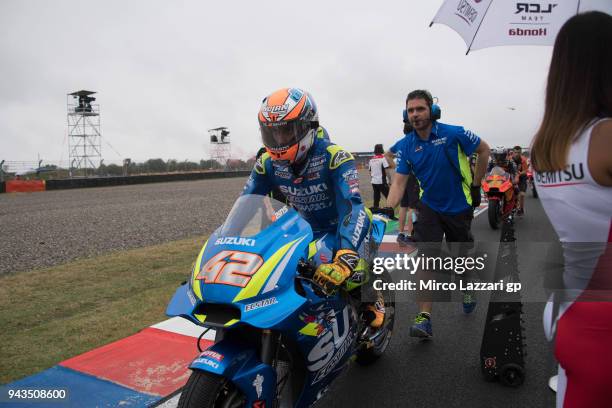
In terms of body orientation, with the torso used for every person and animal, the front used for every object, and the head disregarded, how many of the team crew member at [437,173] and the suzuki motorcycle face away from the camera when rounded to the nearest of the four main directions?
0

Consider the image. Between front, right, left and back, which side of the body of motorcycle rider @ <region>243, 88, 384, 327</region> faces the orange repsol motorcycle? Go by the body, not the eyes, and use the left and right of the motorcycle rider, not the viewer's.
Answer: back

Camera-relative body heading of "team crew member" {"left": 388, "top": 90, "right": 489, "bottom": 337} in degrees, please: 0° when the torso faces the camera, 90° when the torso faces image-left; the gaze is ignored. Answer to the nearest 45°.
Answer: approximately 45°

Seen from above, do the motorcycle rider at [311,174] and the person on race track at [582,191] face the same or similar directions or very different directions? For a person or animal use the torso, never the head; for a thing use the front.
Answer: very different directions

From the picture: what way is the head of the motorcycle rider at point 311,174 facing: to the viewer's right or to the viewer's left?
to the viewer's left

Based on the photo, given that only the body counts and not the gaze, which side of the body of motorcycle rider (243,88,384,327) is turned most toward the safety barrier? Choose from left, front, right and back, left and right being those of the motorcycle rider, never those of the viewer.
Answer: right

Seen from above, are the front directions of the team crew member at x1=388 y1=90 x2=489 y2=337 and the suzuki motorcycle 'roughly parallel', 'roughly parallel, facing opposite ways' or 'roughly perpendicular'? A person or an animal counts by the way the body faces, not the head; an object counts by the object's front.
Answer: roughly parallel

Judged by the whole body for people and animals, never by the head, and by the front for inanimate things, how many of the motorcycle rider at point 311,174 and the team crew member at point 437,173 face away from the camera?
0

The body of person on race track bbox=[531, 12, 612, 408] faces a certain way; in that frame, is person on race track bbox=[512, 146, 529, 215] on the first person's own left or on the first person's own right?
on the first person's own left

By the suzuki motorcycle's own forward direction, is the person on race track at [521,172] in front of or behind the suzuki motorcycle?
behind

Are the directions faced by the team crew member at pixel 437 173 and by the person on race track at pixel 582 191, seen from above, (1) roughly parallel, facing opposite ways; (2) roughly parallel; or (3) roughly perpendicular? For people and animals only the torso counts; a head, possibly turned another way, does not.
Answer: roughly parallel, facing opposite ways

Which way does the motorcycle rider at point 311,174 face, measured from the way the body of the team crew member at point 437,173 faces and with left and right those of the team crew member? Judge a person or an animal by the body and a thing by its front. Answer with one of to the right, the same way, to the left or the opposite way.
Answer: the same way

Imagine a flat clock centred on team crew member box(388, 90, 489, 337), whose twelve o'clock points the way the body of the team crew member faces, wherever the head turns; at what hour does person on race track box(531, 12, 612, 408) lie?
The person on race track is roughly at 10 o'clock from the team crew member.

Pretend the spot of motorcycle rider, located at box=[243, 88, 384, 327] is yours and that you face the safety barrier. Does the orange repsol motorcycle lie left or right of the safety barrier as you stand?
right

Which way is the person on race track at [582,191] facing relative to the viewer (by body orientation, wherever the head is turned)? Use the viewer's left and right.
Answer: facing away from the viewer and to the right of the viewer

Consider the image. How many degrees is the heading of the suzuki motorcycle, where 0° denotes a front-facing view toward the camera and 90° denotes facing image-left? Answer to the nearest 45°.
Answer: approximately 45°
